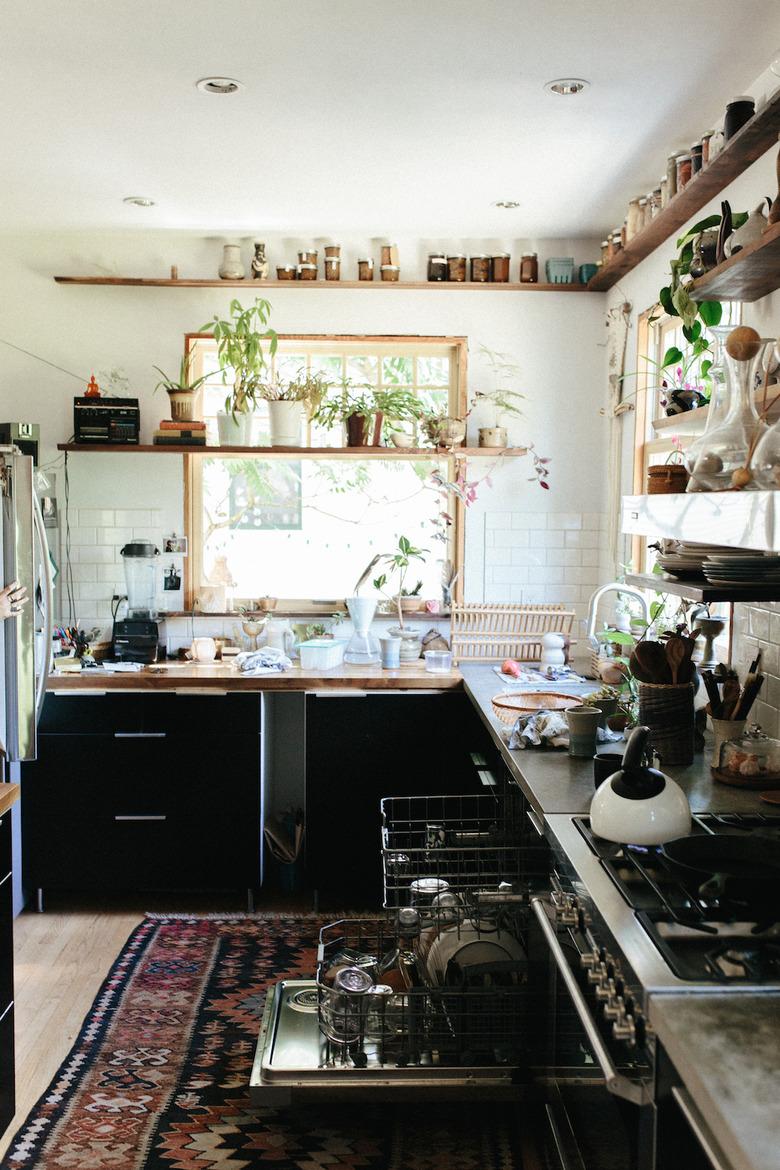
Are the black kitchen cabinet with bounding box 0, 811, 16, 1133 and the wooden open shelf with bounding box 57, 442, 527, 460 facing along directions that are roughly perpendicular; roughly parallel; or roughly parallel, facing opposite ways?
roughly perpendicular

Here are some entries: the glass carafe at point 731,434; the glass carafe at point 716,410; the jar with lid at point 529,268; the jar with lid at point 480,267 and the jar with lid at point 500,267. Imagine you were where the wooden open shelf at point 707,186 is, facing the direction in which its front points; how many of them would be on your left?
2

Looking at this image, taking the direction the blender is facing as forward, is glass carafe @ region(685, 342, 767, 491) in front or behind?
in front

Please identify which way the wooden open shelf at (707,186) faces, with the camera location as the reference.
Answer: facing to the left of the viewer

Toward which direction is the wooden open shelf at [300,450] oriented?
toward the camera

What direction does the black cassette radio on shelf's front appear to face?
toward the camera

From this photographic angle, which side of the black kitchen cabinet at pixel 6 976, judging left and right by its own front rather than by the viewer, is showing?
right

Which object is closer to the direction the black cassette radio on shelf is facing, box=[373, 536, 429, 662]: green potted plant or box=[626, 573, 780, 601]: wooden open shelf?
the wooden open shelf

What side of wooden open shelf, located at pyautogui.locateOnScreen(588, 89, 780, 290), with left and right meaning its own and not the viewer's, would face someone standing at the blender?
front

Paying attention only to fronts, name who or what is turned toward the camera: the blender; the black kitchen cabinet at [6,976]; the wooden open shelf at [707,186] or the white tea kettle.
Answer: the blender

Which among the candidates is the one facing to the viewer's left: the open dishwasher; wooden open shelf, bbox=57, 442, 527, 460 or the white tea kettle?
the open dishwasher

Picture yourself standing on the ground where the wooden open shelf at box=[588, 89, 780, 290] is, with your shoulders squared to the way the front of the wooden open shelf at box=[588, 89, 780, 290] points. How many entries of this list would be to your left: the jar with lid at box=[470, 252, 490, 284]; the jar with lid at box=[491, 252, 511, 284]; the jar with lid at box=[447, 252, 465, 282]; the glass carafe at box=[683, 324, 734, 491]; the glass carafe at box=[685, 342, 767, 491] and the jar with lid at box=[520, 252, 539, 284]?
2

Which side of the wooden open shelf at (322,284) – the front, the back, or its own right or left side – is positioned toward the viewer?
front
